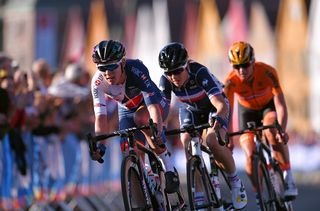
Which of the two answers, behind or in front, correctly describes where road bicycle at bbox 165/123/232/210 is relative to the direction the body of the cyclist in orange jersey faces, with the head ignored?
in front

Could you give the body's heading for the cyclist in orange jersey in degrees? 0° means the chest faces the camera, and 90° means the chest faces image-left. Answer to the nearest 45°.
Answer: approximately 0°

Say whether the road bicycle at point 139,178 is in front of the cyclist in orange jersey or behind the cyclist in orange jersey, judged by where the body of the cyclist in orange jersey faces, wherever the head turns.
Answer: in front

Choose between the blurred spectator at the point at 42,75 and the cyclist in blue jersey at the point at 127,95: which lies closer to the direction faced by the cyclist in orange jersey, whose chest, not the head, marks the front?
the cyclist in blue jersey

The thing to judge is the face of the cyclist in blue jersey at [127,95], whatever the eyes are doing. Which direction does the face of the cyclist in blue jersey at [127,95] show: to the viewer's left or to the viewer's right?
to the viewer's left

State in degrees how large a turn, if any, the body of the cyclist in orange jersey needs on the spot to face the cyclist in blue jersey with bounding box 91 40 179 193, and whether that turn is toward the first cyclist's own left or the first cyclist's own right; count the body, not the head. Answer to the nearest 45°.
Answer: approximately 45° to the first cyclist's own right
